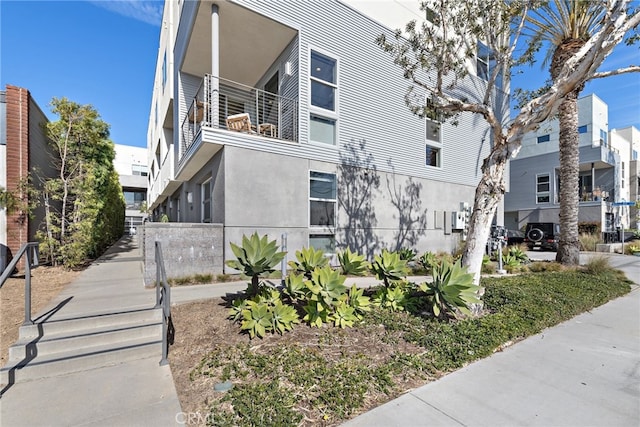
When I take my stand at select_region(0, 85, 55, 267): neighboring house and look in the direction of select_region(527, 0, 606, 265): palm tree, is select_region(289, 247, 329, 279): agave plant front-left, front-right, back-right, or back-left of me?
front-right

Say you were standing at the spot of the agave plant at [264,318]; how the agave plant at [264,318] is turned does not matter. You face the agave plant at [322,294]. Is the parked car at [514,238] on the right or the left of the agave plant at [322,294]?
left
